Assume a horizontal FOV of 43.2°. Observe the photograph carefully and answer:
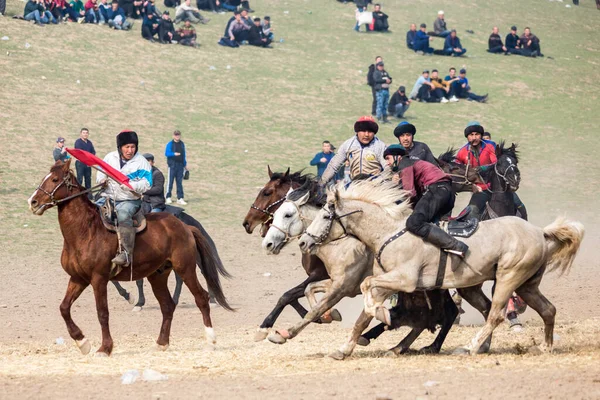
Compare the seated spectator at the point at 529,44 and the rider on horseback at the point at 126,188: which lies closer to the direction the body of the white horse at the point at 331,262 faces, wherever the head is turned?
the rider on horseback

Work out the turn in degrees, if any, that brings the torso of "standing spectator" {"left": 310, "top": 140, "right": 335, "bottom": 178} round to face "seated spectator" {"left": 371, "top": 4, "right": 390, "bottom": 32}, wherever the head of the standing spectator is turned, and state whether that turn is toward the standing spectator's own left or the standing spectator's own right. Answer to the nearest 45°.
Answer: approximately 180°

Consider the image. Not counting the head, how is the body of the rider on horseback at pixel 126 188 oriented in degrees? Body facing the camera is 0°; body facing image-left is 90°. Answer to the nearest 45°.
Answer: approximately 45°

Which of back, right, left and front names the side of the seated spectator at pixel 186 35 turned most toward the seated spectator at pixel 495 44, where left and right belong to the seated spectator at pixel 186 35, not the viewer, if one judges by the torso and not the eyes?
left

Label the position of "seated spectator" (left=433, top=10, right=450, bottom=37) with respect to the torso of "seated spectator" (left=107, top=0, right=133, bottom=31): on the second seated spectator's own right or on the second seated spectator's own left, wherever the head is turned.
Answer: on the second seated spectator's own left

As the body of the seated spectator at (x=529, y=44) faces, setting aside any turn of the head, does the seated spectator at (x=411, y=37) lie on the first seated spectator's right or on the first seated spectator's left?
on the first seated spectator's right

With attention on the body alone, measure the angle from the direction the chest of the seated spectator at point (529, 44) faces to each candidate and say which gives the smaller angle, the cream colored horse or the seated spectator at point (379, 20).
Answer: the cream colored horse

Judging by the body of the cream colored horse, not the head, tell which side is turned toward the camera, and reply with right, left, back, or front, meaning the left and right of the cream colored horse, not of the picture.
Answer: left
